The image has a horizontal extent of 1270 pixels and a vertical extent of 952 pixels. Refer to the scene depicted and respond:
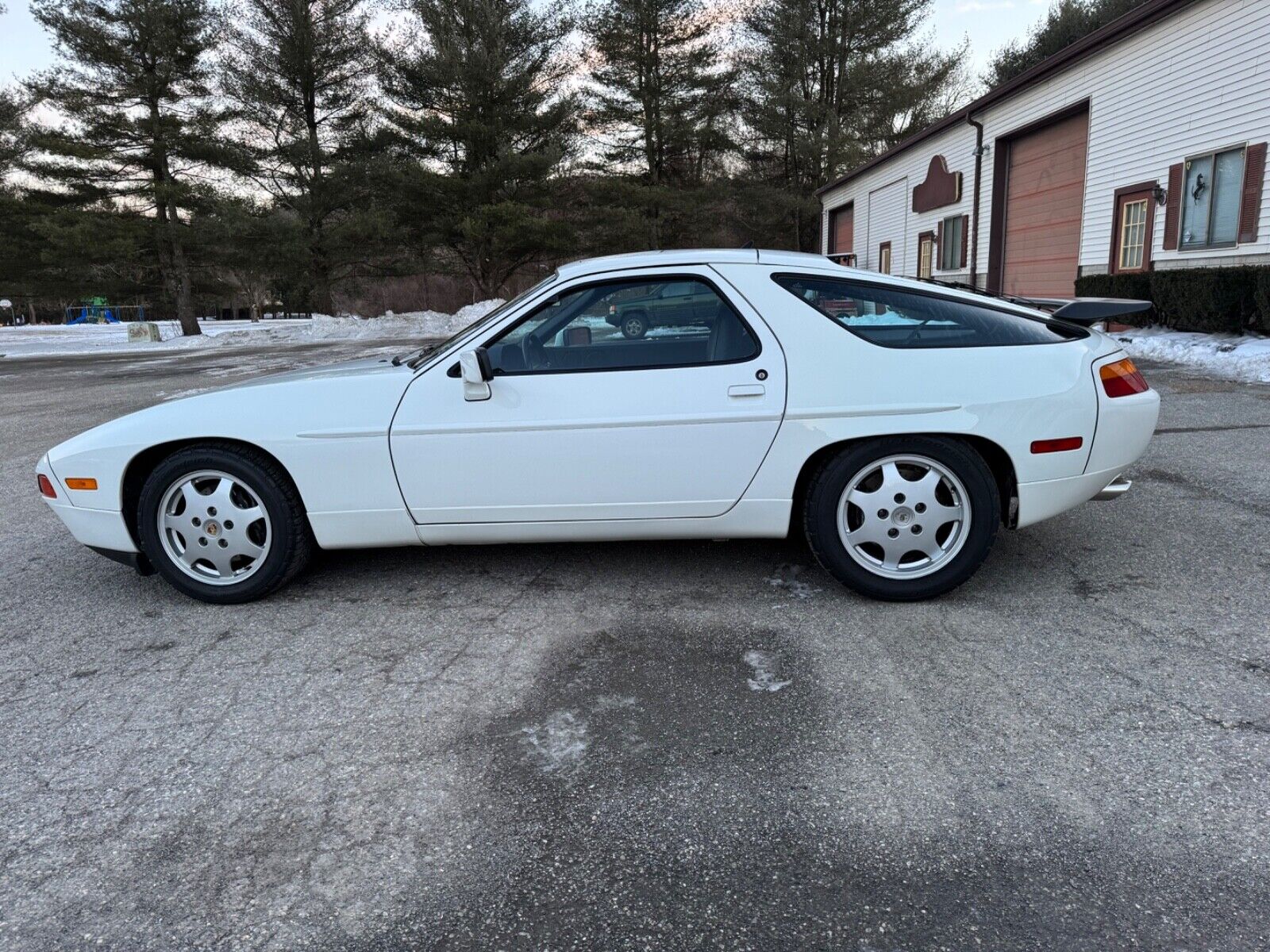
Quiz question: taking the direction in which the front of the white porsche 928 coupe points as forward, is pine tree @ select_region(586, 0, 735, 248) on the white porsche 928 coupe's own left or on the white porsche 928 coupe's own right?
on the white porsche 928 coupe's own right

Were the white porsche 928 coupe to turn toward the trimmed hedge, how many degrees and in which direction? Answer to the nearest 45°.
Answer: approximately 135° to its right

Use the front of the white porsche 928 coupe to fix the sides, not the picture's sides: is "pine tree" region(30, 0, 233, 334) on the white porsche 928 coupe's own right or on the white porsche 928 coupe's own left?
on the white porsche 928 coupe's own right

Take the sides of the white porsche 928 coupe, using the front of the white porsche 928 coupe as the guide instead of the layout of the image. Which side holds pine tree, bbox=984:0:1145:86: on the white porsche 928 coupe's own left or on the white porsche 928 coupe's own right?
on the white porsche 928 coupe's own right

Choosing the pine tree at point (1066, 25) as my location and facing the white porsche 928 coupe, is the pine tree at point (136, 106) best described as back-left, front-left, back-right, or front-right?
front-right

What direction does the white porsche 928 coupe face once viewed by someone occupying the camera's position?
facing to the left of the viewer

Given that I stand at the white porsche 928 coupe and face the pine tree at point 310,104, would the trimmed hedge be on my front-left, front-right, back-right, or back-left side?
front-right

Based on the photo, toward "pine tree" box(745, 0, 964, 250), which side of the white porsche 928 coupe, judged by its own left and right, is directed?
right

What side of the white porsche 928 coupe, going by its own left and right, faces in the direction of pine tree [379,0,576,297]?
right

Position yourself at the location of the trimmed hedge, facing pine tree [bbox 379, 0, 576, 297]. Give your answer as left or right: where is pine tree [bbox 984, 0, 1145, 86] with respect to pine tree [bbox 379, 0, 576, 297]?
right

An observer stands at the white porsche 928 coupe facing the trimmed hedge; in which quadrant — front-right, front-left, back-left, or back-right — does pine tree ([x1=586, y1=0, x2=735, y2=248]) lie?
front-left
